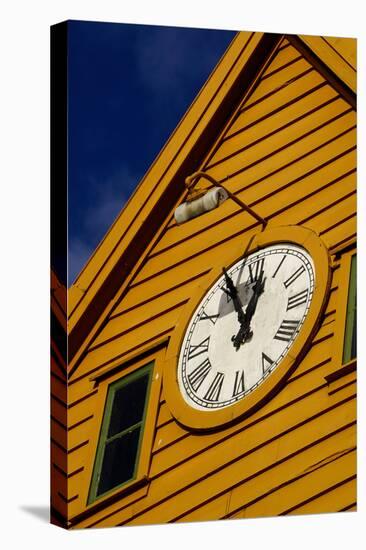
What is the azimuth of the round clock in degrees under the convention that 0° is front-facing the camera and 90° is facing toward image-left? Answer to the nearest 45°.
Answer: approximately 45°

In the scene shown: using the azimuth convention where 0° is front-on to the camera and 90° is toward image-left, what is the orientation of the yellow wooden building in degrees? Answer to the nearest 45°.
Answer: approximately 45°
